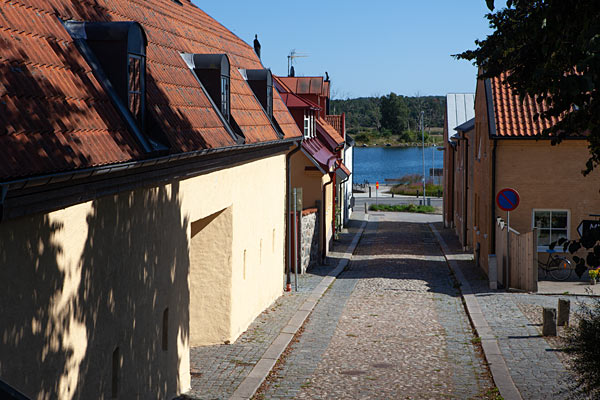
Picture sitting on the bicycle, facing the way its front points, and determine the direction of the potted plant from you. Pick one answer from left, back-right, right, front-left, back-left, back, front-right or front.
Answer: back-left

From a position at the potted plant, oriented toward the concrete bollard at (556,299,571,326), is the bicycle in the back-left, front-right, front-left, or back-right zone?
back-right

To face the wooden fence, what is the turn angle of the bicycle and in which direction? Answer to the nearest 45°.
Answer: approximately 45° to its left

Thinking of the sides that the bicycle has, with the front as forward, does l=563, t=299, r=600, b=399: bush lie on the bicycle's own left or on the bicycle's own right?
on the bicycle's own left

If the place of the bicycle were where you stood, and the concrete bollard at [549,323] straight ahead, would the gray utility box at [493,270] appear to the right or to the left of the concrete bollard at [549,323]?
right

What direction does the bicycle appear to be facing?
to the viewer's left

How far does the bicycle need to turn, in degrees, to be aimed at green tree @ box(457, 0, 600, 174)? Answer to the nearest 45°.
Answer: approximately 90° to its left

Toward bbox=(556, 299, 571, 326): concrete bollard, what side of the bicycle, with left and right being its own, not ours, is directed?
left

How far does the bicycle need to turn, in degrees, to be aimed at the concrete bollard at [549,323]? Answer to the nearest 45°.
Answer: approximately 90° to its left
